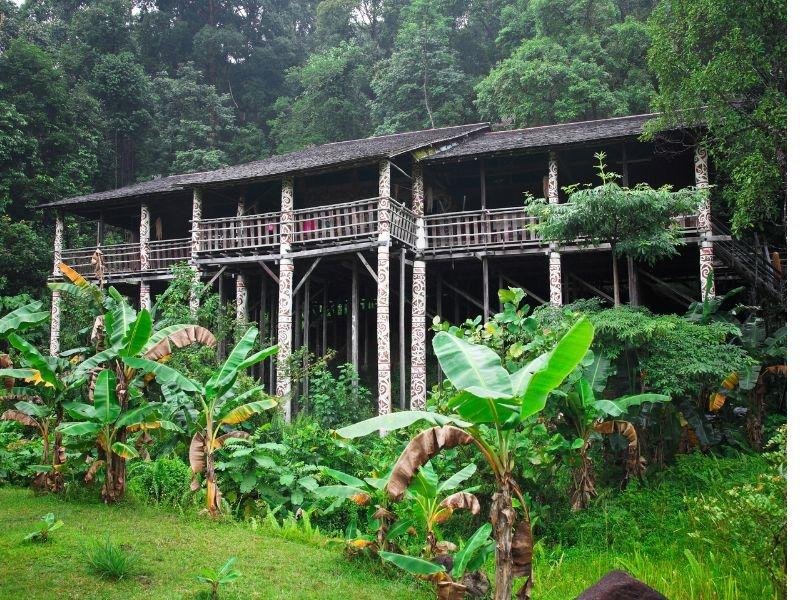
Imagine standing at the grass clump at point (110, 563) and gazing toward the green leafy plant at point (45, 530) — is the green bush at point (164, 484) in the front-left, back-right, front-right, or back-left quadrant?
front-right

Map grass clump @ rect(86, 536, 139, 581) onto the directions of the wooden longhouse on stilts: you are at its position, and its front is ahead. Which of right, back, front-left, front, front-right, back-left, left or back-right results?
front-left

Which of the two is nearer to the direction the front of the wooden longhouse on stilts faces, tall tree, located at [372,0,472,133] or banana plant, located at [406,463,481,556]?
the banana plant

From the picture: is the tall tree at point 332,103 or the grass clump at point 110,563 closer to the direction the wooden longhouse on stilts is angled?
the grass clump

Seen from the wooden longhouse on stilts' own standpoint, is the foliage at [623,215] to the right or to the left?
on its left

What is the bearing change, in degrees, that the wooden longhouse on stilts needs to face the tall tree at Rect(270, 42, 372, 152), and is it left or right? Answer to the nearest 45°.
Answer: approximately 135° to its right

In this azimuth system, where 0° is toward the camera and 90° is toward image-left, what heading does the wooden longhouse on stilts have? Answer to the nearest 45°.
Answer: approximately 45°

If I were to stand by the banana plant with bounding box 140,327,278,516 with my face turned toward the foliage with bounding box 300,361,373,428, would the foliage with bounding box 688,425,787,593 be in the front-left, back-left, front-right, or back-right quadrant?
back-right

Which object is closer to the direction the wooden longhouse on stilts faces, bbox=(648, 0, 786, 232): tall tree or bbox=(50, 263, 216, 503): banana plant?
the banana plant

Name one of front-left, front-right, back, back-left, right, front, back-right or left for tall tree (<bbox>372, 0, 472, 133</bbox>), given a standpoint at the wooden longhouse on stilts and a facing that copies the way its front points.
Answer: back-right

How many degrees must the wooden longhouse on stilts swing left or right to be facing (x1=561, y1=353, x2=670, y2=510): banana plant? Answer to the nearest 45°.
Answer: approximately 45° to its left

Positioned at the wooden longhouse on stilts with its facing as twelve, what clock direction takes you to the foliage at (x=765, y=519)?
The foliage is roughly at 10 o'clock from the wooden longhouse on stilts.

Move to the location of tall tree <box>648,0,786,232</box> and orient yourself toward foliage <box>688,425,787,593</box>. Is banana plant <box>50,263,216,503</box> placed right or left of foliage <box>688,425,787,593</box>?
right

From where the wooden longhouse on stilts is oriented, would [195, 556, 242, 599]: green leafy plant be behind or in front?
in front
